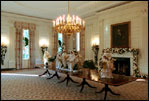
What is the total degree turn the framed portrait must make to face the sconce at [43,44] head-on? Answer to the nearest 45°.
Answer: approximately 45° to its right

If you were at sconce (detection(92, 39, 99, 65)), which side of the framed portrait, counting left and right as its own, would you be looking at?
right

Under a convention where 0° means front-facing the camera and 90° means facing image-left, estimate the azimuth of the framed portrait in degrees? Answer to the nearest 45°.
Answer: approximately 45°

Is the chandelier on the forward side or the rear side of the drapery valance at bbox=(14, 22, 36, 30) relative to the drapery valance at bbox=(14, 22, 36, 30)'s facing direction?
on the forward side

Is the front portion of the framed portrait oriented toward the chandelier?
yes

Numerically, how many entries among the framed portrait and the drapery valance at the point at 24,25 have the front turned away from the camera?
0

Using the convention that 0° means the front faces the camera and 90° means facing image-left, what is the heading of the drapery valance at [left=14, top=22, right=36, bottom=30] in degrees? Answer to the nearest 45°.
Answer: approximately 315°
